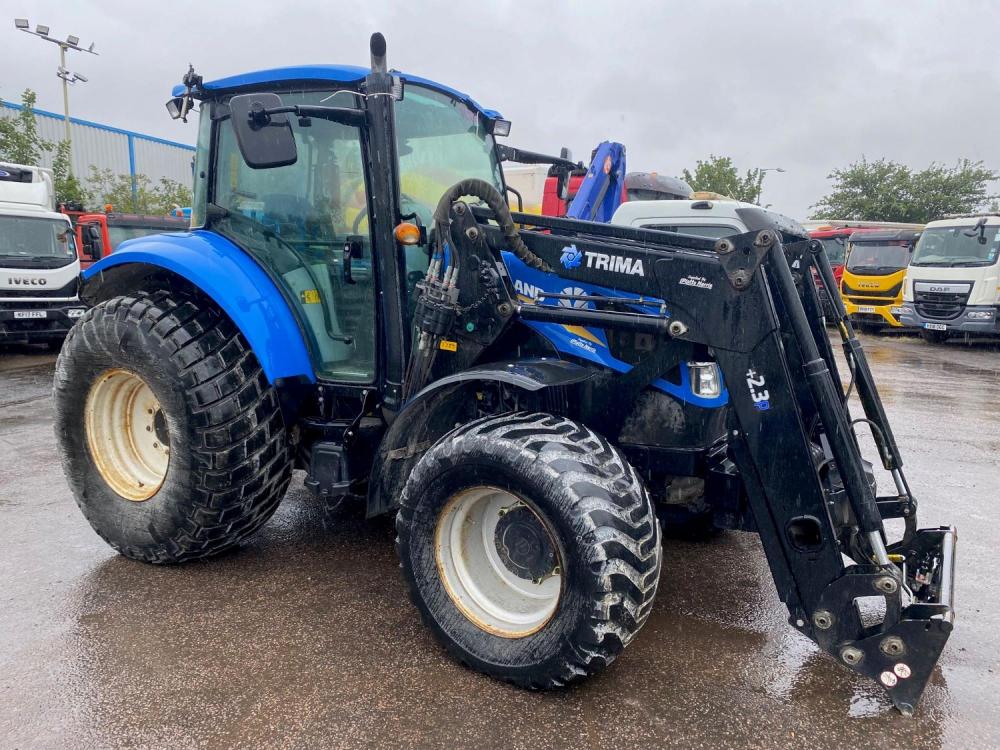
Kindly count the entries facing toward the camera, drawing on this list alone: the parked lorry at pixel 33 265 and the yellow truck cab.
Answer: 2

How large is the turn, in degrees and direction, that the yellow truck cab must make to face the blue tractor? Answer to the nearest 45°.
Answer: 0° — it already faces it

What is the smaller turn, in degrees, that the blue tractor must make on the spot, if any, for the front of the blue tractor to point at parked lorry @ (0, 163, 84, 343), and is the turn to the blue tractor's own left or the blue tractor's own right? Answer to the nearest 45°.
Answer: approximately 180°

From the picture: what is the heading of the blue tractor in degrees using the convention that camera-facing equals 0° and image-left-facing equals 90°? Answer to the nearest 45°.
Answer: approximately 315°

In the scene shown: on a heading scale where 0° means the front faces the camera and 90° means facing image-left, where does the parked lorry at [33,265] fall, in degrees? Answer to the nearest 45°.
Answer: approximately 0°

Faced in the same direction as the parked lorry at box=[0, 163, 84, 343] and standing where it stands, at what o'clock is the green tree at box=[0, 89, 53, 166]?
The green tree is roughly at 6 o'clock from the parked lorry.

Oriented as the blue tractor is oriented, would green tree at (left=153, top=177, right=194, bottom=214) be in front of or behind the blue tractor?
behind

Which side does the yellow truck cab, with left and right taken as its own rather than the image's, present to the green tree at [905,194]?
back

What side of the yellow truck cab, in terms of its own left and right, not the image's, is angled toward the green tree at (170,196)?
right

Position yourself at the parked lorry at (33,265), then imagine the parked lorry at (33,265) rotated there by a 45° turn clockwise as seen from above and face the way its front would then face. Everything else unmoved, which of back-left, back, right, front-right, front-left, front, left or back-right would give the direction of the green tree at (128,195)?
back-right

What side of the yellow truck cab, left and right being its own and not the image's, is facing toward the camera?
front
